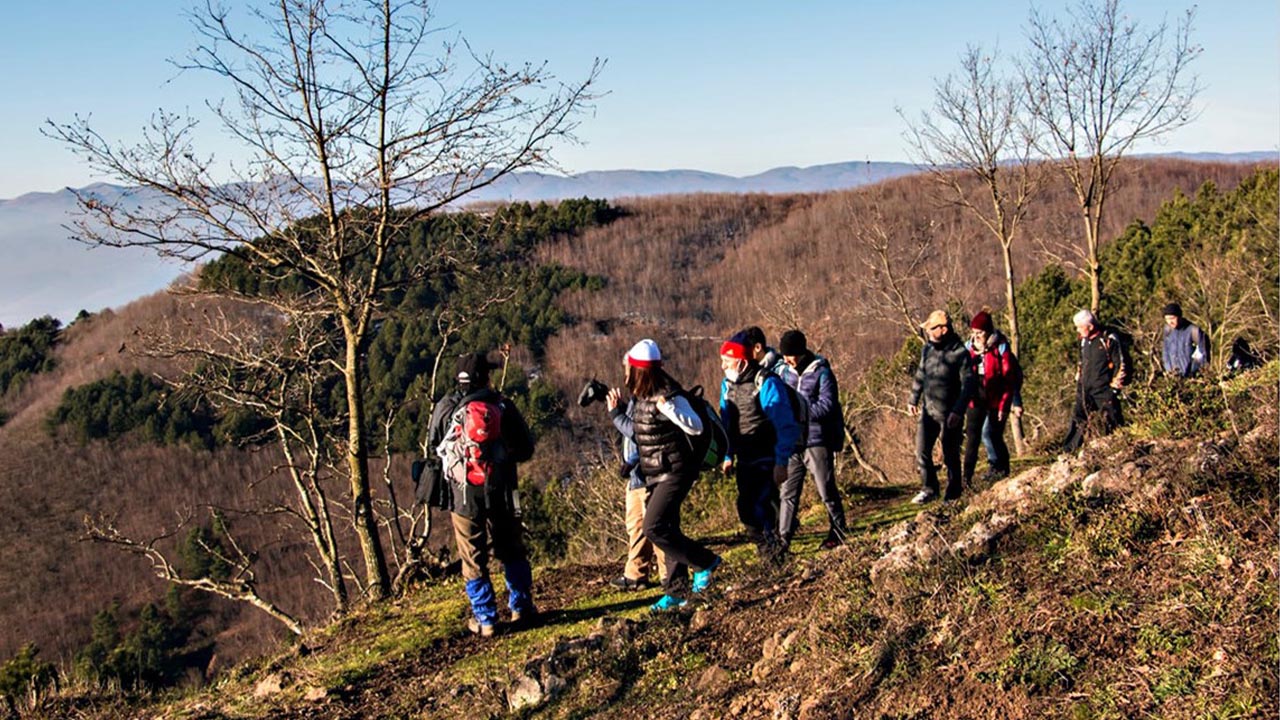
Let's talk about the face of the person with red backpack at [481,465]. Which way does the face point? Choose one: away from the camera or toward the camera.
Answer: away from the camera

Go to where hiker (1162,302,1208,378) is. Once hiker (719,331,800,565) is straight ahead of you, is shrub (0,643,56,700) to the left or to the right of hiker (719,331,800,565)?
right

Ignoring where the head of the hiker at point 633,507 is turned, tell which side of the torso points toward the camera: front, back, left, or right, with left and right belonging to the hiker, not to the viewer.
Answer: left

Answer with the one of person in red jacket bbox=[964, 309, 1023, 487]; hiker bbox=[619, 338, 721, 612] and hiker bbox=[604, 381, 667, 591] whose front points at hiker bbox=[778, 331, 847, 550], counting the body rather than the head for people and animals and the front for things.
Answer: the person in red jacket

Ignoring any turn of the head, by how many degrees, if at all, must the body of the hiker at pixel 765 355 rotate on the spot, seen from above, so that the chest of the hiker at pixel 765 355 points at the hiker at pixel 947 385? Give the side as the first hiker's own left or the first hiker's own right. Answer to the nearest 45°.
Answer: approximately 135° to the first hiker's own right

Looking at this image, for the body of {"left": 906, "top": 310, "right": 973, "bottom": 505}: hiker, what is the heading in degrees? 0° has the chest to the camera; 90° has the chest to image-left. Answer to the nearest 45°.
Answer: approximately 45°

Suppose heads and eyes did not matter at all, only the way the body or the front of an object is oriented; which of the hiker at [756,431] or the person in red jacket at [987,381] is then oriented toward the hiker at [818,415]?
the person in red jacket

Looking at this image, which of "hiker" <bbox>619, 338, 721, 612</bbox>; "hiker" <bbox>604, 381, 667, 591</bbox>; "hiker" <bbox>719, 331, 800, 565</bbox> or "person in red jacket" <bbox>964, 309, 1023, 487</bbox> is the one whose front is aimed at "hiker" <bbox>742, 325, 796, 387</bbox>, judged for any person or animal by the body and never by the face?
the person in red jacket
